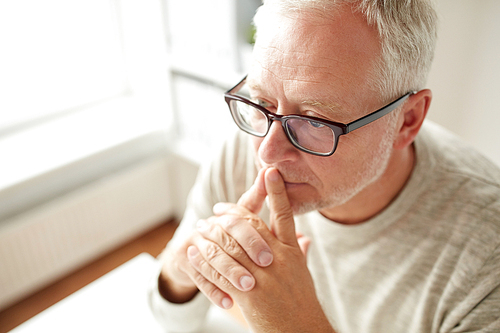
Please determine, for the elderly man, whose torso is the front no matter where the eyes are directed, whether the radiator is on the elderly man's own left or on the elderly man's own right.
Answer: on the elderly man's own right

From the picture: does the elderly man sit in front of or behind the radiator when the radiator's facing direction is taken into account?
in front

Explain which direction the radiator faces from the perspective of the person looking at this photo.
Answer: facing the viewer and to the right of the viewer

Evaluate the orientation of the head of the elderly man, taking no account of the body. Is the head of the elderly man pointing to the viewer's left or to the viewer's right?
to the viewer's left

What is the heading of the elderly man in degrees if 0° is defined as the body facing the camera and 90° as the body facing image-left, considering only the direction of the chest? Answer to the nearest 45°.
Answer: approximately 45°

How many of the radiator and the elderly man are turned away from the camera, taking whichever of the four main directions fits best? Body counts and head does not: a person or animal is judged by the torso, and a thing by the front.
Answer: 0
